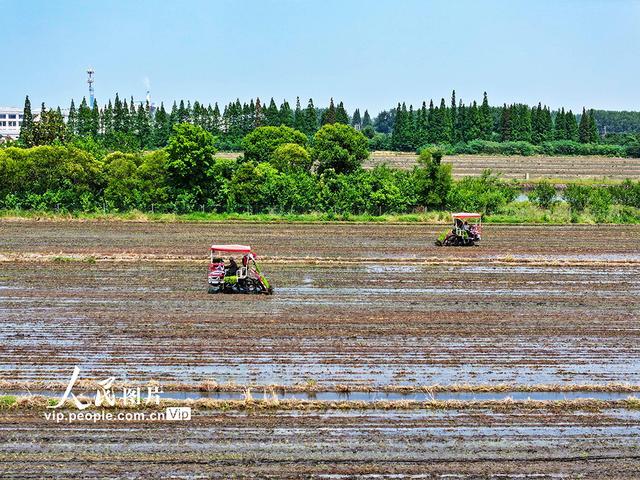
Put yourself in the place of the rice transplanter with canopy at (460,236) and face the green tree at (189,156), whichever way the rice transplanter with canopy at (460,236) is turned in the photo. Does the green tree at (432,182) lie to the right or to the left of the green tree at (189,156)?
right

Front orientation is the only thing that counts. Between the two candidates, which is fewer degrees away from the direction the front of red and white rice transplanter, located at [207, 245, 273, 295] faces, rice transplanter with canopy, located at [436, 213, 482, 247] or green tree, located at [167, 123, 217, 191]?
the green tree

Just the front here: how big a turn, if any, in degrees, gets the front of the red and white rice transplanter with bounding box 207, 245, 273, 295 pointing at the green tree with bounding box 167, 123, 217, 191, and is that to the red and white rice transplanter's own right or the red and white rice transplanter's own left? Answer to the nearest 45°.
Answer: approximately 90° to the red and white rice transplanter's own right

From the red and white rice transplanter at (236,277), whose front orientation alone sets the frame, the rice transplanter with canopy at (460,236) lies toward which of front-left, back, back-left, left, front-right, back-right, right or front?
back-right

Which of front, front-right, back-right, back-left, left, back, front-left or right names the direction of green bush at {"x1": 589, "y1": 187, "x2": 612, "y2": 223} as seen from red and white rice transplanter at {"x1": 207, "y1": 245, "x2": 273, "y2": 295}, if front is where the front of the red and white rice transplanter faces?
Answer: back-right

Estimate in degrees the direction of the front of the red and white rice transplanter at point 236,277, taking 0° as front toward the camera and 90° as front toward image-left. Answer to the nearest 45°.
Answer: approximately 90°
